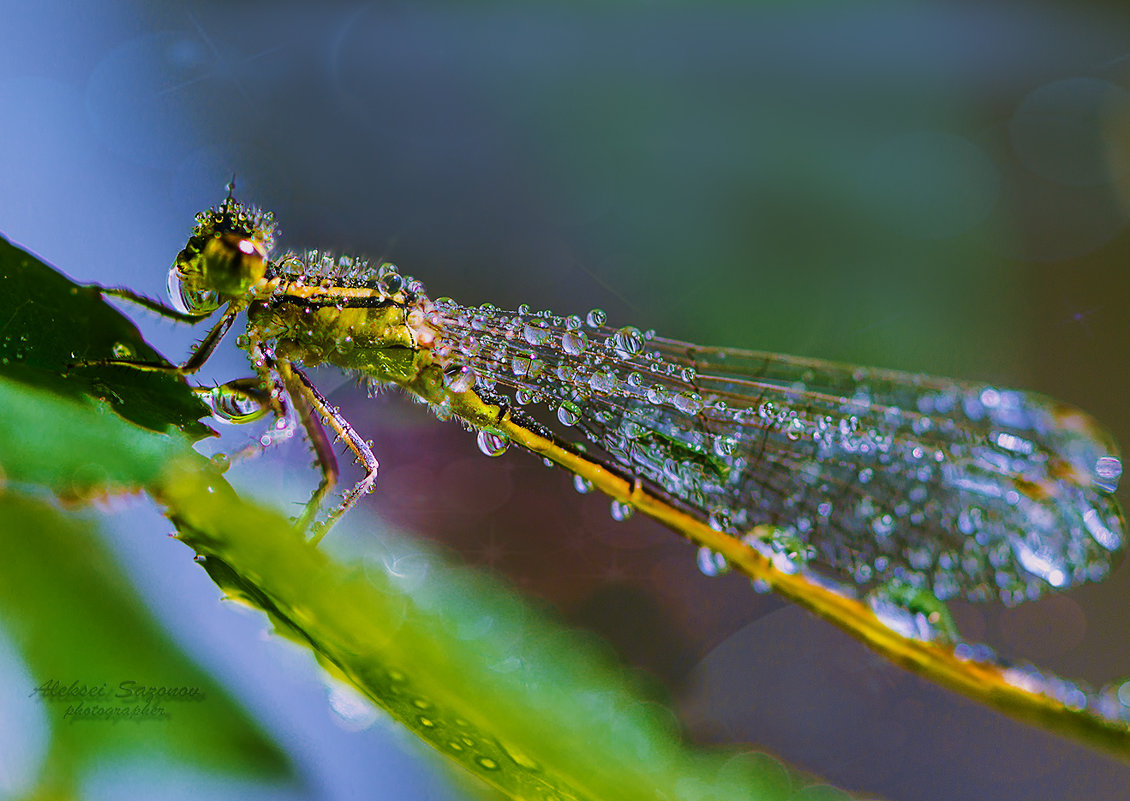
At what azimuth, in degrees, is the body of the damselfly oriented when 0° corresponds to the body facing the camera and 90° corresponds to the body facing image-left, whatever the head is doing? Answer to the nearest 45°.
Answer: approximately 90°
